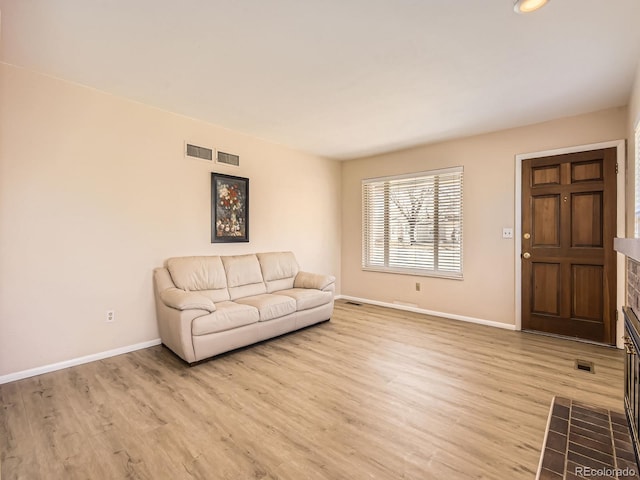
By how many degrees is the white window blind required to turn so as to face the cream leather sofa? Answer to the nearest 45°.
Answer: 0° — it already faces it

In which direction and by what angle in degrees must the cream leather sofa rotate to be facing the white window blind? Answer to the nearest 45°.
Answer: approximately 45° to its left

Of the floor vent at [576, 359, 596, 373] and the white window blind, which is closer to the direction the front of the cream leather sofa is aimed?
the floor vent

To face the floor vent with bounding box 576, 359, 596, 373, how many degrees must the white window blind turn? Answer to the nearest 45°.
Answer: approximately 90° to its left

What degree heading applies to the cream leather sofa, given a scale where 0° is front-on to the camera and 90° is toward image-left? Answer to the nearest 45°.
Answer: approximately 315°

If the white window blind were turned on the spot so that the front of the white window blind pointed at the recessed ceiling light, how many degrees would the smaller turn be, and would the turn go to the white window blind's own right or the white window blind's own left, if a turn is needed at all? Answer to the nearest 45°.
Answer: approximately 45° to the white window blind's own left

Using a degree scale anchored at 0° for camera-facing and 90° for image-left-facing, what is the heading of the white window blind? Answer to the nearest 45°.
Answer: approximately 45°
